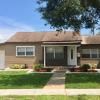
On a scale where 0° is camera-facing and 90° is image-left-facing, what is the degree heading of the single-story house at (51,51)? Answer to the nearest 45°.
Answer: approximately 0°
